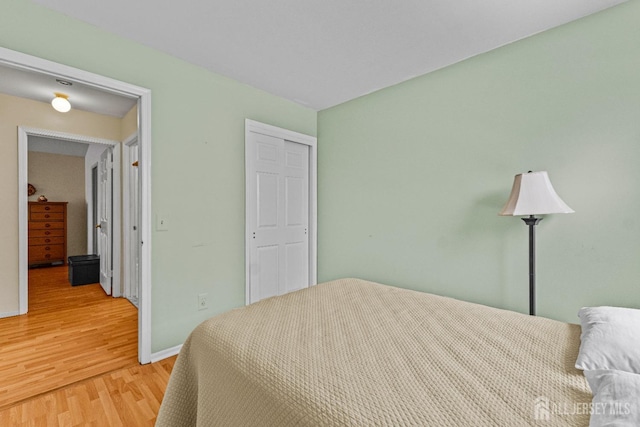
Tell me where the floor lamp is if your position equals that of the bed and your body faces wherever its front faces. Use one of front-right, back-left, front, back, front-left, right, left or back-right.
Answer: right

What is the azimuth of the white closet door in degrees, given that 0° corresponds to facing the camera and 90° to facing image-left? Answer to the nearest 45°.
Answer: approximately 315°

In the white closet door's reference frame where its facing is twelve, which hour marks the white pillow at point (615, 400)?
The white pillow is roughly at 1 o'clock from the white closet door.

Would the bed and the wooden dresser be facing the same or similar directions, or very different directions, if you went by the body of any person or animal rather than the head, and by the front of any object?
very different directions

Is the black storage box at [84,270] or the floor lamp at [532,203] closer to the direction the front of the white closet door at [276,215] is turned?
the floor lamp

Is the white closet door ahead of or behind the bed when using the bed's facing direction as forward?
ahead

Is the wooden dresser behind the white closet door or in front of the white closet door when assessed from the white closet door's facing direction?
behind

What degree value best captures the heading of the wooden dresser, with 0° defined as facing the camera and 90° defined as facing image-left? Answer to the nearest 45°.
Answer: approximately 0°

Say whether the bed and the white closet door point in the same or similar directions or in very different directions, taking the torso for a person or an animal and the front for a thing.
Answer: very different directions

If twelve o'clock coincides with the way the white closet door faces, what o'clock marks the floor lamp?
The floor lamp is roughly at 12 o'clock from the white closet door.

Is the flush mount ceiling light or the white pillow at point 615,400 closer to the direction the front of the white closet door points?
the white pillow

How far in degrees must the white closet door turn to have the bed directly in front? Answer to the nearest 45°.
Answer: approximately 45° to its right

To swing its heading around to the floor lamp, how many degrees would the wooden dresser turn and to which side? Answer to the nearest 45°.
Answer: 0° — it already faces it

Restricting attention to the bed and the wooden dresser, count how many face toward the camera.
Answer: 1
